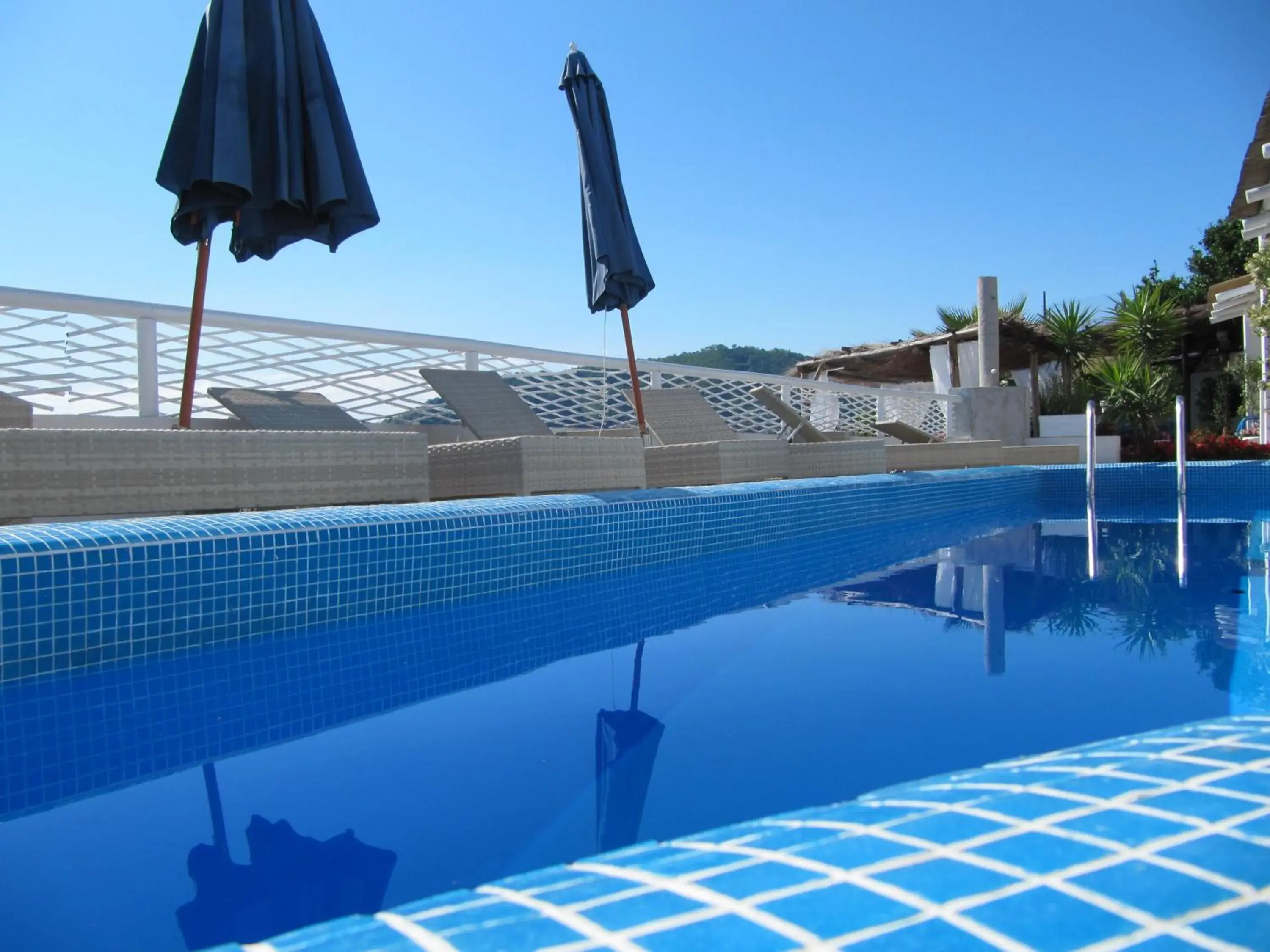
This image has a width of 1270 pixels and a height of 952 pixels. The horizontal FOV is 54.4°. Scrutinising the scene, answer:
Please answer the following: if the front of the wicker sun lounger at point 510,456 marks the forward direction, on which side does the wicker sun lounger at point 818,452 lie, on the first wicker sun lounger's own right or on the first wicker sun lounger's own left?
on the first wicker sun lounger's own left

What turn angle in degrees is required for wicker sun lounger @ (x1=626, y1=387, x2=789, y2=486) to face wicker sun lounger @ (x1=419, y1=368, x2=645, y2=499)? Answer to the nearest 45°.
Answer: approximately 180°

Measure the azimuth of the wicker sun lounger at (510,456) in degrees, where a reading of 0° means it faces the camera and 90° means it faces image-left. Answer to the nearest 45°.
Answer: approximately 315°

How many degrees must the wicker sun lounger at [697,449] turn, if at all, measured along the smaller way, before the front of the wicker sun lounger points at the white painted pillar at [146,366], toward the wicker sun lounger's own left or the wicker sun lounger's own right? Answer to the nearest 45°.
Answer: approximately 90° to the wicker sun lounger's own right

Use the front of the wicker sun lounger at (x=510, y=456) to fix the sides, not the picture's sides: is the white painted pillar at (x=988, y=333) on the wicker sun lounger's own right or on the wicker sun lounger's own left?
on the wicker sun lounger's own left

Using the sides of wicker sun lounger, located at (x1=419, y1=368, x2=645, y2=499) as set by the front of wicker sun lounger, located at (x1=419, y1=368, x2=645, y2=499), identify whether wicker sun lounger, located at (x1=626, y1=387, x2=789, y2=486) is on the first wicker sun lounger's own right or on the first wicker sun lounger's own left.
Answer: on the first wicker sun lounger's own left

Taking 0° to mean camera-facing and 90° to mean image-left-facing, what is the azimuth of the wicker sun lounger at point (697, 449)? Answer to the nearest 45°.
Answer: approximately 315°

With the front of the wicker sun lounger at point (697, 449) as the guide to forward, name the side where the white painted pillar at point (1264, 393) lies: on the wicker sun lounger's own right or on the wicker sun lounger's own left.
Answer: on the wicker sun lounger's own left
